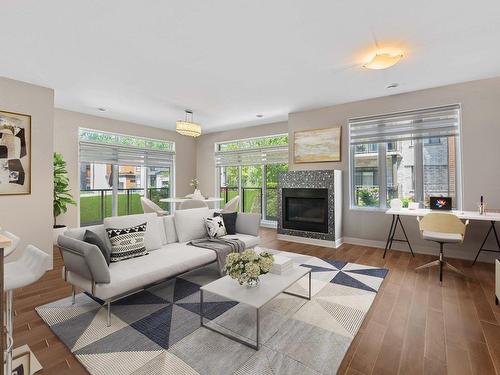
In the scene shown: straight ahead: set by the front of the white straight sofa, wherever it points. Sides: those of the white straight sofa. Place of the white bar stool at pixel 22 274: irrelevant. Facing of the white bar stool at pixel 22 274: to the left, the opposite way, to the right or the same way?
to the right

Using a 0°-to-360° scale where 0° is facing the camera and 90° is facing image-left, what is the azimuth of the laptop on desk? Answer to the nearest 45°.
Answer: approximately 0°

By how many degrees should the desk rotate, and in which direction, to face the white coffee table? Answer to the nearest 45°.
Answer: approximately 45° to its right

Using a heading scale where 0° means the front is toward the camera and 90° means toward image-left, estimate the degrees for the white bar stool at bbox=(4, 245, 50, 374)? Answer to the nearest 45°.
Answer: approximately 90°

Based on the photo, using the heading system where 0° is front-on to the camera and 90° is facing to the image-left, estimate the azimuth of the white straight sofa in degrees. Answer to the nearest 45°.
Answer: approximately 315°

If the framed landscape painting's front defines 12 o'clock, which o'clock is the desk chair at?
The desk chair is roughly at 9 o'clock from the framed landscape painting.

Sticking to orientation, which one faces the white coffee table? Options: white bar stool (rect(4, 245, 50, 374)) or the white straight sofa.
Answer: the white straight sofa

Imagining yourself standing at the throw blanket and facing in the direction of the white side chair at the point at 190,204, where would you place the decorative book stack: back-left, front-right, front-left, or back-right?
back-right
